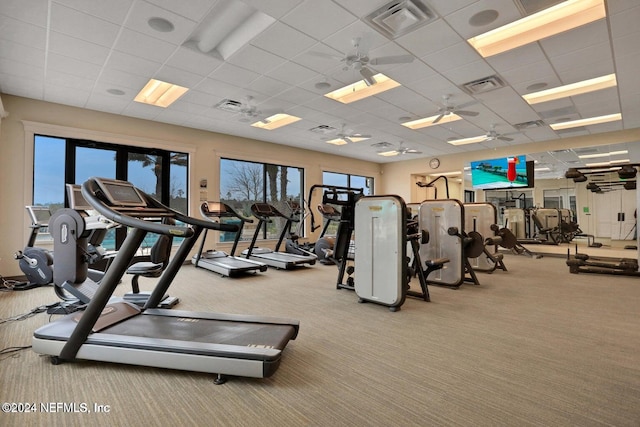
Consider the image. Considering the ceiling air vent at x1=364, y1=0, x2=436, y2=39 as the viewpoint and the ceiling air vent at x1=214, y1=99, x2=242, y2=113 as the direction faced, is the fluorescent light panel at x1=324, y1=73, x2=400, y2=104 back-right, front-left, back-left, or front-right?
front-right

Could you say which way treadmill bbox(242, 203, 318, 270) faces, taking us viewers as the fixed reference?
facing away from the viewer and to the left of the viewer

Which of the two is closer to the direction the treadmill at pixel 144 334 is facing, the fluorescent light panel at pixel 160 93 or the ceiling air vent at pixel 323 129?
the fluorescent light panel

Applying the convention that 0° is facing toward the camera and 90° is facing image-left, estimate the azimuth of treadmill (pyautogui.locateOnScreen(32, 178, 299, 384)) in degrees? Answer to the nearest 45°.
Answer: approximately 135°

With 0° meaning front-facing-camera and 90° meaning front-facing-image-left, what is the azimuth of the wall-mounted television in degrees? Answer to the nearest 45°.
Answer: approximately 45°

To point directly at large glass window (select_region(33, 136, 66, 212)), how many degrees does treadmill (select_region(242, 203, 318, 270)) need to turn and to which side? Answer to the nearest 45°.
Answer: approximately 45° to its left

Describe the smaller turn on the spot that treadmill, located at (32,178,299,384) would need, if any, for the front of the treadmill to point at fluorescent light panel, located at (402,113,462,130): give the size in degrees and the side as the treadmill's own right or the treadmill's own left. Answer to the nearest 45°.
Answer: approximately 90° to the treadmill's own right

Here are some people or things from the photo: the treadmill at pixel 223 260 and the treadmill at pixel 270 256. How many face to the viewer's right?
0

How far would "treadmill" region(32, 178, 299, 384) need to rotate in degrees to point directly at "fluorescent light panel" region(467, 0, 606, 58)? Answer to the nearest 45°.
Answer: approximately 135° to its right

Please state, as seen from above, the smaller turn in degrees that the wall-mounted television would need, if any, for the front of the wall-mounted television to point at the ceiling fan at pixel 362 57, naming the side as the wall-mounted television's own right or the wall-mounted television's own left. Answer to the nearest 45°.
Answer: approximately 45° to the wall-mounted television's own left

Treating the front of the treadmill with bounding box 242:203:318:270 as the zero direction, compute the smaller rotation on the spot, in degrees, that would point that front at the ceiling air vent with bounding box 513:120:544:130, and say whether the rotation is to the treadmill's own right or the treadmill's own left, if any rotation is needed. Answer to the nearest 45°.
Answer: approximately 135° to the treadmill's own right

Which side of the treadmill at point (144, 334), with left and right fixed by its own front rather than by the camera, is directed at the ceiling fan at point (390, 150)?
right

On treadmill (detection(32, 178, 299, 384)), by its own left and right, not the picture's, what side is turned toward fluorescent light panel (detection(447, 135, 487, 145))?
right
